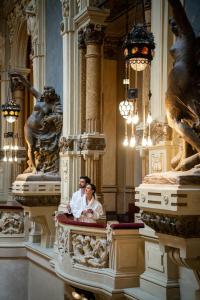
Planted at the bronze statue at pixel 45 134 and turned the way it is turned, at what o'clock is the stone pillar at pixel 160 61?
The stone pillar is roughly at 10 o'clock from the bronze statue.

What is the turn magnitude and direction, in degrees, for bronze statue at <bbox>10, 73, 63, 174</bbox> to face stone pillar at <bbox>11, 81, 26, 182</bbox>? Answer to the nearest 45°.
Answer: approximately 135° to its right

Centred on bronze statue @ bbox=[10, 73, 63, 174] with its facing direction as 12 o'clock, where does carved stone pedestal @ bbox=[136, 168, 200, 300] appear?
The carved stone pedestal is roughly at 10 o'clock from the bronze statue.

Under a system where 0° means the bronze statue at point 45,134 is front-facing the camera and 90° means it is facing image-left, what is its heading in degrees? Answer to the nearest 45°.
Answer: approximately 45°

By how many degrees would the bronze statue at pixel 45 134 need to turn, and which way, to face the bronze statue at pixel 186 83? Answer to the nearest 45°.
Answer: approximately 45° to its left

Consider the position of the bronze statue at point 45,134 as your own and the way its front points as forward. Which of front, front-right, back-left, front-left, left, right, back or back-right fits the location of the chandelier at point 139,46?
front-left

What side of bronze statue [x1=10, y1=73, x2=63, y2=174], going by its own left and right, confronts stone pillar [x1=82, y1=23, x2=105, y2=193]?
left

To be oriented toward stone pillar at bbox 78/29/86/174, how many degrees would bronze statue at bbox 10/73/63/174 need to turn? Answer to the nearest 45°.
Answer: approximately 90° to its left
